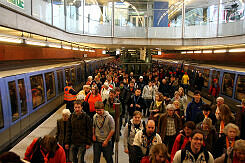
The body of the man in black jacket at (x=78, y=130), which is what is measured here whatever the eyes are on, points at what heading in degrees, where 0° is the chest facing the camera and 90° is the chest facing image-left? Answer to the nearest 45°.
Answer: approximately 0°

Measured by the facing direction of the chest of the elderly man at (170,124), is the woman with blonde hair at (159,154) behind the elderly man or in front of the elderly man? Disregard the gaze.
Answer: in front

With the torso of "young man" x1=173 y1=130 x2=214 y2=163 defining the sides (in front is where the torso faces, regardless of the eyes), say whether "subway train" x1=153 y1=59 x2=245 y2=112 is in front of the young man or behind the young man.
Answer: behind

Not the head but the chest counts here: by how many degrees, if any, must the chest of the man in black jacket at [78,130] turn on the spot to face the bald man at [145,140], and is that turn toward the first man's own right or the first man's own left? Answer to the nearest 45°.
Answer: approximately 45° to the first man's own left

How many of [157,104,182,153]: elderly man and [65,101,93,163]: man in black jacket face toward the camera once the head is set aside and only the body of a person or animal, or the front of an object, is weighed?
2

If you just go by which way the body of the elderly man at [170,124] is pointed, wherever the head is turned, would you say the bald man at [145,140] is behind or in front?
in front

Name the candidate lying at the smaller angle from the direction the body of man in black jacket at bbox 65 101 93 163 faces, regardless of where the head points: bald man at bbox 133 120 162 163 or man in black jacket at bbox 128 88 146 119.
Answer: the bald man
